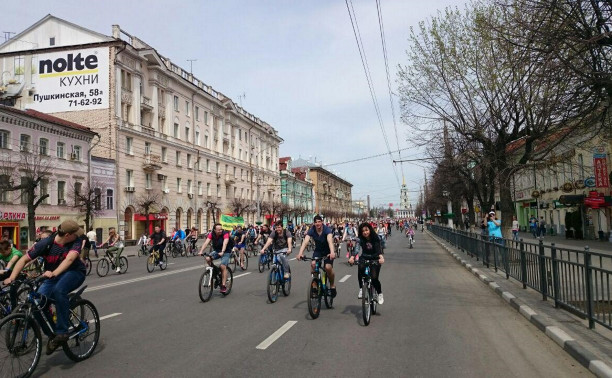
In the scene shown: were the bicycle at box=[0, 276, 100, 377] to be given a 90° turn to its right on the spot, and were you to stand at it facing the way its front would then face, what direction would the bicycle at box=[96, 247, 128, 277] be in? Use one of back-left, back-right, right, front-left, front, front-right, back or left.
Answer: front-right

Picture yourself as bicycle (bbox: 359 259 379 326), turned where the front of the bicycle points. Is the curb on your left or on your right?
on your left

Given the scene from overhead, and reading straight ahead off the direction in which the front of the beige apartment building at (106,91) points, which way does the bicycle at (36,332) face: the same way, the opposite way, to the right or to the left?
to the right

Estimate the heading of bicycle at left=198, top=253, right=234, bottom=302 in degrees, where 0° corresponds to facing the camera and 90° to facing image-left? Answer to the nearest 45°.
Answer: approximately 45°

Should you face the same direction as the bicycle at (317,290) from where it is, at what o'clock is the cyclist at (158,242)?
The cyclist is roughly at 5 o'clock from the bicycle.

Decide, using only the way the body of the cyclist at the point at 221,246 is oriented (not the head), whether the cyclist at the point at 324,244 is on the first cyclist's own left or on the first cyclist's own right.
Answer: on the first cyclist's own left

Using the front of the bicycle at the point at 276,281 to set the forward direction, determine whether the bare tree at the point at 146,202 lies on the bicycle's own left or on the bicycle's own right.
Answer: on the bicycle's own right

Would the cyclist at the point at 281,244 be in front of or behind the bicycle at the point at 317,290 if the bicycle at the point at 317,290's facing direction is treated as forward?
behind

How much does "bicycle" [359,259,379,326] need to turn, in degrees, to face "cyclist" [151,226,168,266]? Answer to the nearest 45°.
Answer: approximately 135° to its right

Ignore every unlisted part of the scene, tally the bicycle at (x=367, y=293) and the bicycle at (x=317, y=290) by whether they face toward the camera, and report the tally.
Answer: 2
